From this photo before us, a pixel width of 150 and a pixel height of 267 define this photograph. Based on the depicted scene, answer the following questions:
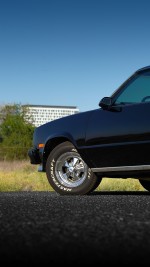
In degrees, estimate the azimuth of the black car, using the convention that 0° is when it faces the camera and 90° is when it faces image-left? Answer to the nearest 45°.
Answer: approximately 90°

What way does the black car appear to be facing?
to the viewer's left
